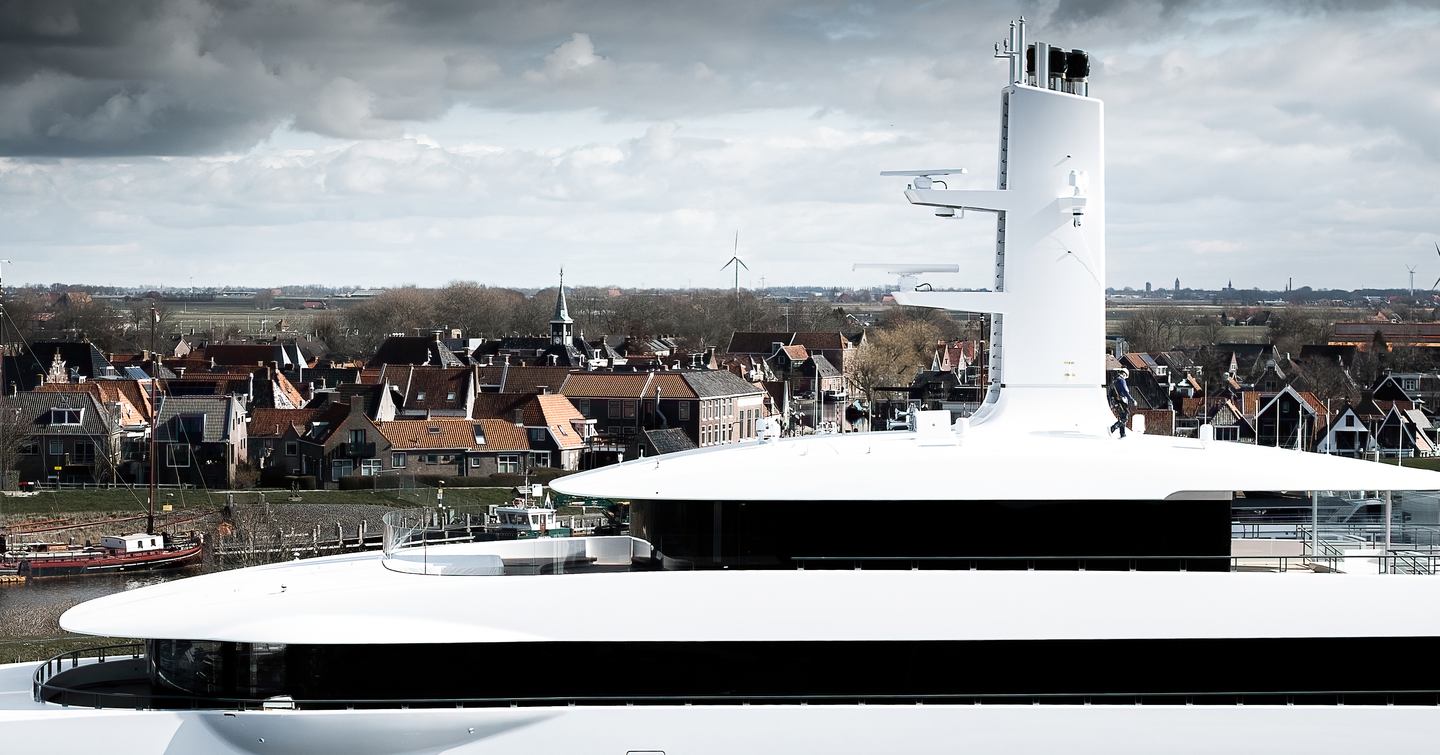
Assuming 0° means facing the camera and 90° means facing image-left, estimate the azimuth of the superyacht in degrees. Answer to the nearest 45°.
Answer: approximately 90°

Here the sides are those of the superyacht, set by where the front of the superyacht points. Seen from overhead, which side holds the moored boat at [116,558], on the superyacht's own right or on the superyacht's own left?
on the superyacht's own right
